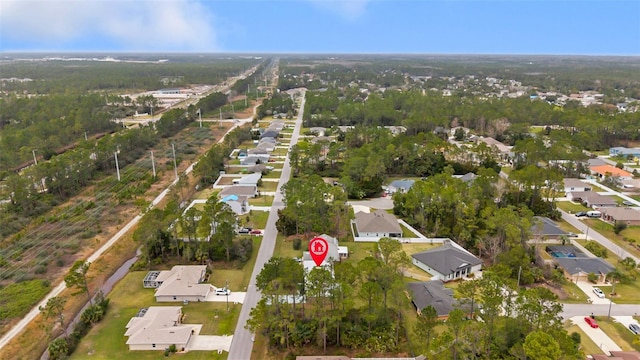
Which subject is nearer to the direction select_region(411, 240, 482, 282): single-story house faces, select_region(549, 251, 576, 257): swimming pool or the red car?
the red car

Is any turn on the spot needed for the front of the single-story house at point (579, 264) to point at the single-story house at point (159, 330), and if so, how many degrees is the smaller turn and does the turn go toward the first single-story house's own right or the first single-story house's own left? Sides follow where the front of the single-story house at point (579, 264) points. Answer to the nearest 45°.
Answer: approximately 45° to the first single-story house's own right

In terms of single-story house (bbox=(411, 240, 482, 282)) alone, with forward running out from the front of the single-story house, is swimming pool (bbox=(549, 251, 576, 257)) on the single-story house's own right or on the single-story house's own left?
on the single-story house's own left

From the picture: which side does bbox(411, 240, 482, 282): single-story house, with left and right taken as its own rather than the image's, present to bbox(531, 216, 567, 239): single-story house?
left

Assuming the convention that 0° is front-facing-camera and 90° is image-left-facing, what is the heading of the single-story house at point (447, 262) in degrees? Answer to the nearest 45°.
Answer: approximately 315°

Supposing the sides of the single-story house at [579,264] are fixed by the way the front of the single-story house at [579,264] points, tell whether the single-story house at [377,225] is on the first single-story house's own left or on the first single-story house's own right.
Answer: on the first single-story house's own right
